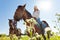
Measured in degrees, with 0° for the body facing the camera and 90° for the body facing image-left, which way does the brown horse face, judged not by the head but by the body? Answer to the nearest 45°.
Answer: approximately 45°
